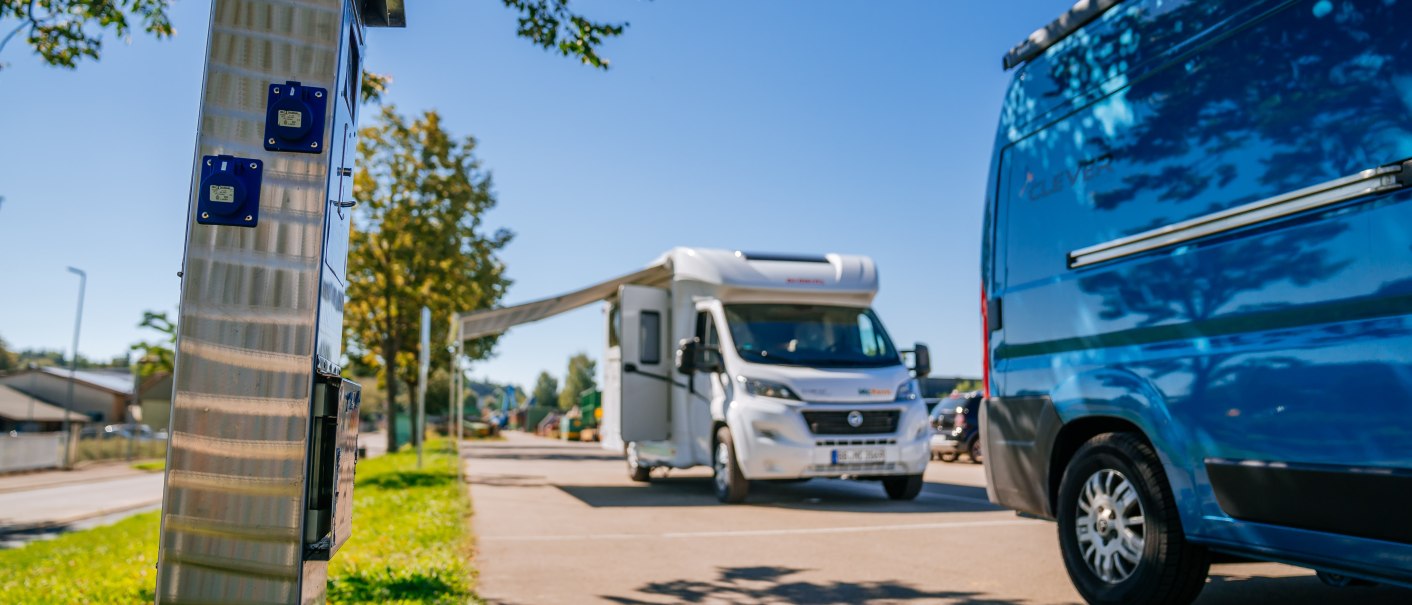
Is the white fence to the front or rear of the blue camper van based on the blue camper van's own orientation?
to the rear

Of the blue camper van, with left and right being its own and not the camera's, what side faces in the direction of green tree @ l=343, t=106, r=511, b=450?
back

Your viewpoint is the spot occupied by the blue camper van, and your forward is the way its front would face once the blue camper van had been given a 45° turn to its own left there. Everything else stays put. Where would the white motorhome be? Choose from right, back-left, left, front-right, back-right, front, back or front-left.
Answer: back-left

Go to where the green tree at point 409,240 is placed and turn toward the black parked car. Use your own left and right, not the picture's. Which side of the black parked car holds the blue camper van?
right

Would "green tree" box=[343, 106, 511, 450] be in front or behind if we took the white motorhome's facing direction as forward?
behind

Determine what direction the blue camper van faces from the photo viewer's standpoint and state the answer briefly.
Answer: facing the viewer and to the right of the viewer

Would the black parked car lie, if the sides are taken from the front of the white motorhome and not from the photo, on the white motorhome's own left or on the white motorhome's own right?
on the white motorhome's own left
